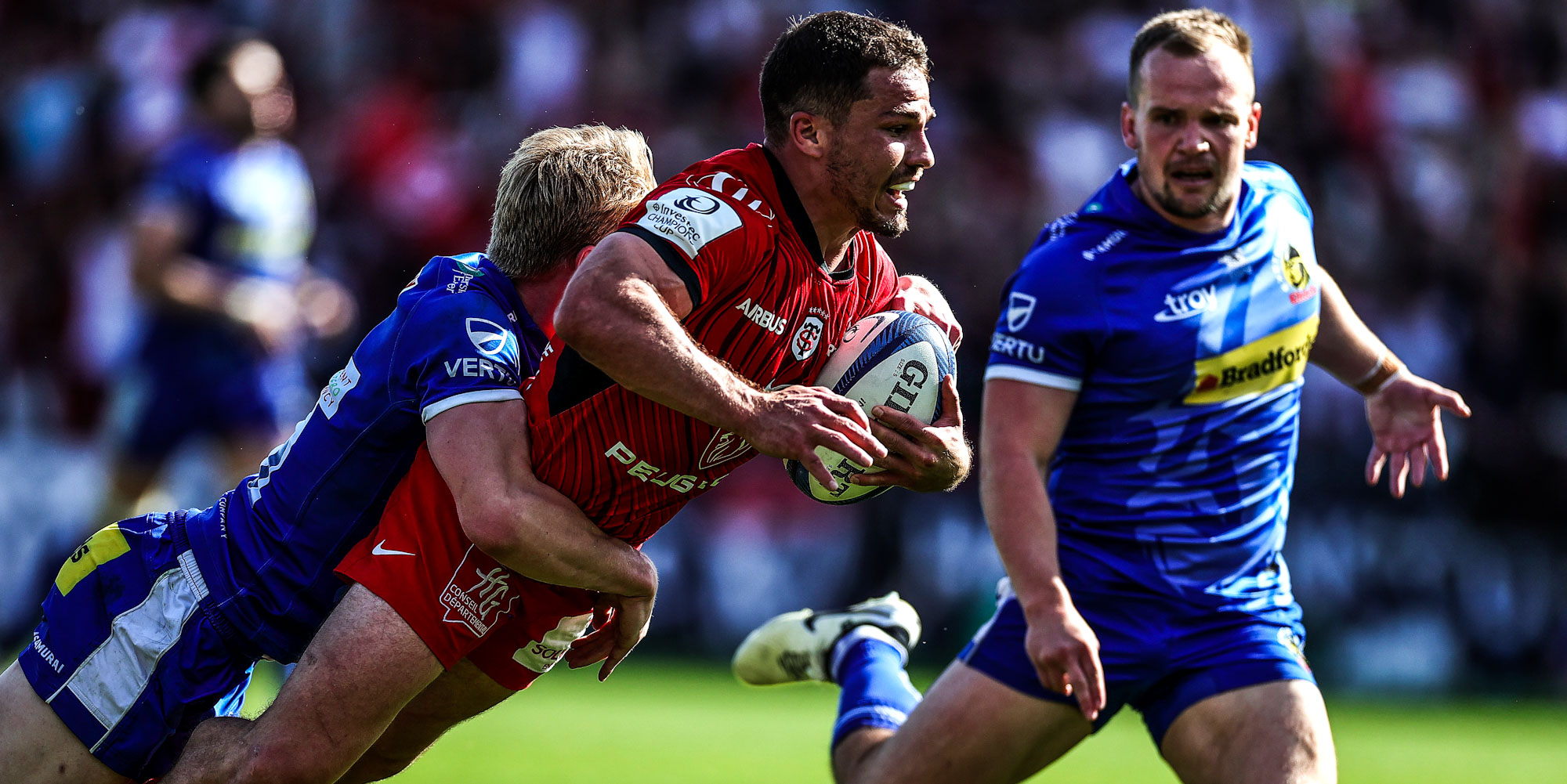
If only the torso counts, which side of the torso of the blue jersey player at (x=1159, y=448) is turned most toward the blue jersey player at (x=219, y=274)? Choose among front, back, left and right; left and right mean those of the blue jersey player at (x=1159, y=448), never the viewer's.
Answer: back

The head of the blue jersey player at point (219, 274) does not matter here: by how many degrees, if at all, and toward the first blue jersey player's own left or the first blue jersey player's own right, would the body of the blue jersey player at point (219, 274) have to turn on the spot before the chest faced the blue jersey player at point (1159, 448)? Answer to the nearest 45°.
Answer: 0° — they already face them

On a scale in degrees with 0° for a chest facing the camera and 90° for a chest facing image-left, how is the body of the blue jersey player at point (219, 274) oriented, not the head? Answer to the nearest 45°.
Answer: approximately 315°

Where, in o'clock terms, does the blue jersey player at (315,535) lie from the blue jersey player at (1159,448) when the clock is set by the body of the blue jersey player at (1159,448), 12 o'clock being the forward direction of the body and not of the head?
the blue jersey player at (315,535) is roughly at 4 o'clock from the blue jersey player at (1159,448).

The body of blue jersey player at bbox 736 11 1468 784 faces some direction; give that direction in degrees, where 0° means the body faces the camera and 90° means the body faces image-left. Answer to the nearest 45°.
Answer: approximately 315°
